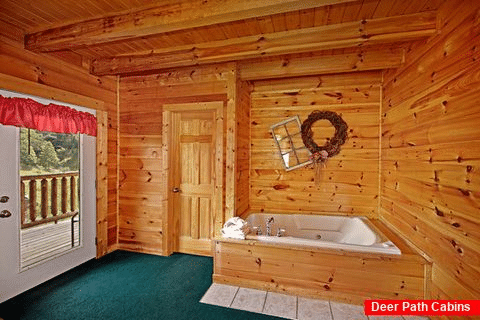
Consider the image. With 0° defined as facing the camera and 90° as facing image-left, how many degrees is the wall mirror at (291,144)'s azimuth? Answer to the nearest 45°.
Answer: approximately 0°

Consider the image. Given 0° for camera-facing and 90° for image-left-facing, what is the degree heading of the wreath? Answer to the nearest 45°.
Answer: approximately 0°

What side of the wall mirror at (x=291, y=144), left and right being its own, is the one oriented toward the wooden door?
right

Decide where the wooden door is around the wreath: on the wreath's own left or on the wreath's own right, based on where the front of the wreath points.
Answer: on the wreath's own right

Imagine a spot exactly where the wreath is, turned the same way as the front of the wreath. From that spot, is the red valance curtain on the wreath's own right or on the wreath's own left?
on the wreath's own right

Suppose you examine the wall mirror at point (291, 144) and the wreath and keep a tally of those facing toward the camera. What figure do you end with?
2

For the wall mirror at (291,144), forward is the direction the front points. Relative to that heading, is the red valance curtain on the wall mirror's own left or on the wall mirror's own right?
on the wall mirror's own right
